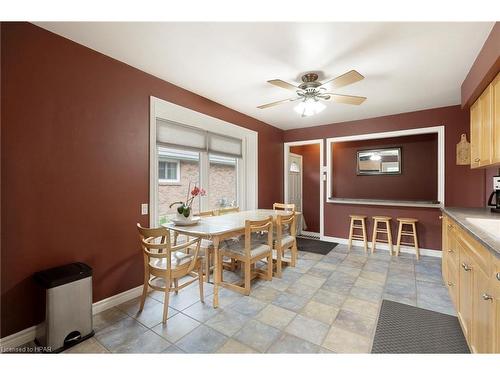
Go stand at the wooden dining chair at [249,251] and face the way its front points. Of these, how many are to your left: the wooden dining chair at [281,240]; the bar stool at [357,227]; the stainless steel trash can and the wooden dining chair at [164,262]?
2

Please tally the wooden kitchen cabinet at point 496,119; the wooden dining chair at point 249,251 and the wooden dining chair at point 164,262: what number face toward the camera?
0

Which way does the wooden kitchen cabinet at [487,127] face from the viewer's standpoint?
to the viewer's left

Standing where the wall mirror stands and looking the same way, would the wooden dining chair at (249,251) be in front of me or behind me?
in front

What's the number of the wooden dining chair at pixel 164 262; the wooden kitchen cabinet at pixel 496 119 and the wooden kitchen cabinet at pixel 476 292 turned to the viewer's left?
2

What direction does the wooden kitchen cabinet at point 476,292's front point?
to the viewer's left

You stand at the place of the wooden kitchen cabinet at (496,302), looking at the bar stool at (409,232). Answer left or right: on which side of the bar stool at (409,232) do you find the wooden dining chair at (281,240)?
left

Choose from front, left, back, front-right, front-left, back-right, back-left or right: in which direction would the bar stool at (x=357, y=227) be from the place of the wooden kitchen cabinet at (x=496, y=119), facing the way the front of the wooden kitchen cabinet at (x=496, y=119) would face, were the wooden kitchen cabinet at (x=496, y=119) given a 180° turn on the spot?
back-left

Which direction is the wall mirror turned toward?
toward the camera

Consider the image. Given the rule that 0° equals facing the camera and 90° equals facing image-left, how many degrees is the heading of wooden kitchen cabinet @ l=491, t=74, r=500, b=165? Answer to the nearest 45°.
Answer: approximately 90°

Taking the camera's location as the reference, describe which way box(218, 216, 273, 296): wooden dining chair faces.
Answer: facing away from the viewer and to the left of the viewer

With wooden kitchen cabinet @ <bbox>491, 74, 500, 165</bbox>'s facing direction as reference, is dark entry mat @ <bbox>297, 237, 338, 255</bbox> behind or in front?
in front

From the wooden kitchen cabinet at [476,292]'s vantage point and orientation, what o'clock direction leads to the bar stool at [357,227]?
The bar stool is roughly at 2 o'clock from the wooden kitchen cabinet.

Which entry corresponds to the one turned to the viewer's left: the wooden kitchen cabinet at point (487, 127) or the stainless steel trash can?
the wooden kitchen cabinet

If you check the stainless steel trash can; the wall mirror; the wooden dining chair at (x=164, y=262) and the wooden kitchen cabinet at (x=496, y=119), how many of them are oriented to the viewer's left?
1

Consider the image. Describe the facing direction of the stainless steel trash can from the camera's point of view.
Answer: facing the viewer and to the right of the viewer

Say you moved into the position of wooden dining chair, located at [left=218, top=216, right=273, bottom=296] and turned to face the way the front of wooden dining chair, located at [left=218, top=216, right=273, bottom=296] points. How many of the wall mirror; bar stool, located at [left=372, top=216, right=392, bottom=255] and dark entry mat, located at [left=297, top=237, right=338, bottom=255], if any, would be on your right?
3

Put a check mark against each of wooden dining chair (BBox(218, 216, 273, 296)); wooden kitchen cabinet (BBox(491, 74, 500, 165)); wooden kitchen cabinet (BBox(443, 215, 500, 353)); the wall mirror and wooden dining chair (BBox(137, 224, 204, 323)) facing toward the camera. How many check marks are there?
1
